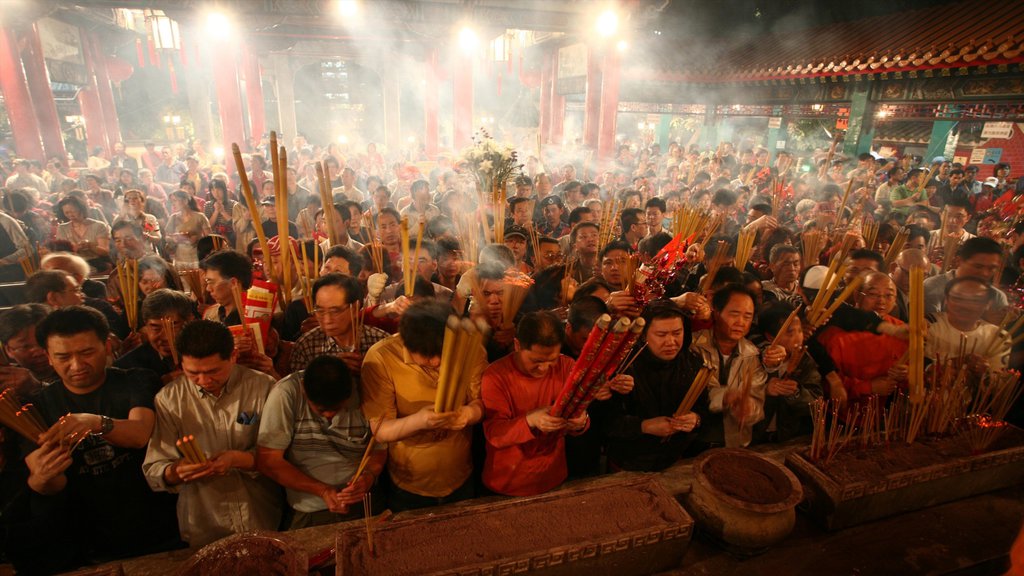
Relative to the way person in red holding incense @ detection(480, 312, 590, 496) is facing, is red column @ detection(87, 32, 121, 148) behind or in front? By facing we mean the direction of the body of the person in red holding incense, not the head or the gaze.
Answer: behind

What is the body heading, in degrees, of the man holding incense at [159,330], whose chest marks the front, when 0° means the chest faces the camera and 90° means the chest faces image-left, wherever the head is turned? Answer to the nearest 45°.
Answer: approximately 315°

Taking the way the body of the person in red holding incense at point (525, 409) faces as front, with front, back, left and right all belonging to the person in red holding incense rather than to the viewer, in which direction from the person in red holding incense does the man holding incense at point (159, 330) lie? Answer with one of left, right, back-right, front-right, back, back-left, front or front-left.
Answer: back-right

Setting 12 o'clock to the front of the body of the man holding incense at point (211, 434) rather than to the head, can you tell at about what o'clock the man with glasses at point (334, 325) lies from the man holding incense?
The man with glasses is roughly at 8 o'clock from the man holding incense.

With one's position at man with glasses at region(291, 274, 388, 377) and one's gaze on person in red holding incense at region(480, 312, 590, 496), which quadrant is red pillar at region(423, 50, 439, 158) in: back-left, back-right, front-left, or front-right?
back-left

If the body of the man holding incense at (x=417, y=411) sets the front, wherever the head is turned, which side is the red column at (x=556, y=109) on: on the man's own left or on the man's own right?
on the man's own left

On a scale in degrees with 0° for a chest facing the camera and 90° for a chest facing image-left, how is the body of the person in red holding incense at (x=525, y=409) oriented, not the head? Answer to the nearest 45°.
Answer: approximately 315°

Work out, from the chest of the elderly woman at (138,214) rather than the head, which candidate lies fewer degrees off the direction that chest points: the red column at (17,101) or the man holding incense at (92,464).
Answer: the man holding incense
